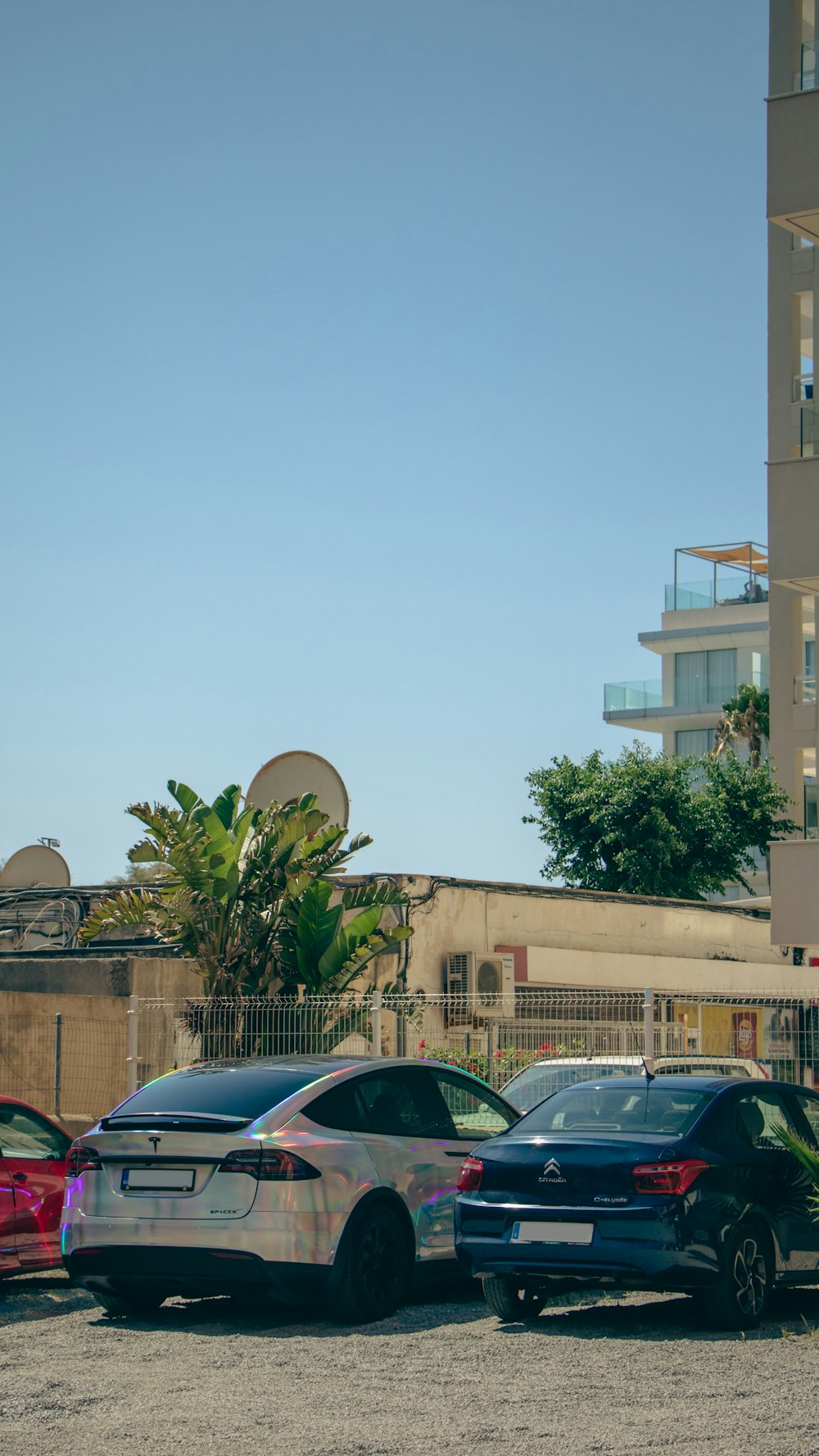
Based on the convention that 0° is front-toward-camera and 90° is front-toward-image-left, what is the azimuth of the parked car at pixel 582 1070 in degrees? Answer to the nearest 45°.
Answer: approximately 45°

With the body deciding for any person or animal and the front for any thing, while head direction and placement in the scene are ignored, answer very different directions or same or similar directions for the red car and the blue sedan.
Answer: same or similar directions

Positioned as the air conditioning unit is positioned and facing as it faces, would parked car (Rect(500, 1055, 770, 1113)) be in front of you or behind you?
in front

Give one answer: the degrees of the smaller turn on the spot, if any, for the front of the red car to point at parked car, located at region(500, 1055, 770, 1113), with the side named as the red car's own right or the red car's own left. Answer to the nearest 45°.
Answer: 0° — it already faces it

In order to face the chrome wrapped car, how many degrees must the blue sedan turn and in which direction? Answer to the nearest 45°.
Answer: approximately 135° to its left

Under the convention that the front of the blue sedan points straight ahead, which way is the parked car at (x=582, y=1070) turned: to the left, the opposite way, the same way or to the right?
the opposite way

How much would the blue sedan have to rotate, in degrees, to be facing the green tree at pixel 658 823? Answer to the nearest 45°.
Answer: approximately 45° to its left

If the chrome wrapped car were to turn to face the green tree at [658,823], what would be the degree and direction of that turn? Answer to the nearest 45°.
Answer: approximately 45° to its left

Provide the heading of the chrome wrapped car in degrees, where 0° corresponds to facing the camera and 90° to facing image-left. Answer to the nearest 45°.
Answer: approximately 225°

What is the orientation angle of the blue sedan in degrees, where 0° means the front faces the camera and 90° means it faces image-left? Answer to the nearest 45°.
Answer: approximately 225°

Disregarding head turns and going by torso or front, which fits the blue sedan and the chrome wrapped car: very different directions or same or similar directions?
same or similar directions

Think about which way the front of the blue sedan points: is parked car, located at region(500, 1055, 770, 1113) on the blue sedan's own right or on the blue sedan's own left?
on the blue sedan's own left

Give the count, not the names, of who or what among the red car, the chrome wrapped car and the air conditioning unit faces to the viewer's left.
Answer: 0
